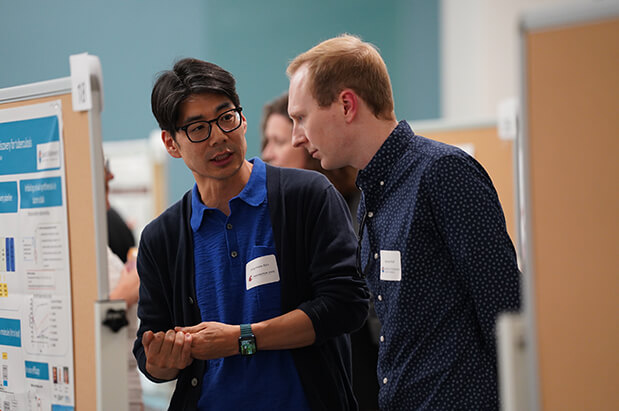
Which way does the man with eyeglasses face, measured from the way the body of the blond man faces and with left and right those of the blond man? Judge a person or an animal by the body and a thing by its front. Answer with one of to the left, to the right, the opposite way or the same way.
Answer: to the left

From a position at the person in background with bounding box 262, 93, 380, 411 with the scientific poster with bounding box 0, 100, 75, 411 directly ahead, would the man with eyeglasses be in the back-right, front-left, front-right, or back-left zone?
front-left

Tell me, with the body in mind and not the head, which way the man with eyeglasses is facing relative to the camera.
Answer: toward the camera

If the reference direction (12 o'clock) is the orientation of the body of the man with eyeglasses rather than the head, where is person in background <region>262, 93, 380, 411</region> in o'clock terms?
The person in background is roughly at 7 o'clock from the man with eyeglasses.

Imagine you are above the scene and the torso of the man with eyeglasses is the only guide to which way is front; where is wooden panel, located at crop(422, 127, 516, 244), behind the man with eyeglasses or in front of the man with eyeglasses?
behind

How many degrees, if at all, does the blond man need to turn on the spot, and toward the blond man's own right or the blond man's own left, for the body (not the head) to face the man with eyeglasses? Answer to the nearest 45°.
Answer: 0° — they already face them

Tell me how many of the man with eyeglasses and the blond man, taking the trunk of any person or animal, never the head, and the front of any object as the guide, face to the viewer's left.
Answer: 1

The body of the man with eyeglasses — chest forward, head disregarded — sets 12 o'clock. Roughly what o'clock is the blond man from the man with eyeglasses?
The blond man is roughly at 10 o'clock from the man with eyeglasses.

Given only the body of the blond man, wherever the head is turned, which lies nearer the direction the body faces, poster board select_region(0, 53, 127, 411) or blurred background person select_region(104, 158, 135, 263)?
the poster board

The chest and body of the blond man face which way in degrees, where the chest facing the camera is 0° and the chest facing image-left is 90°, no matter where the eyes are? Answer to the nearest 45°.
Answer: approximately 90°

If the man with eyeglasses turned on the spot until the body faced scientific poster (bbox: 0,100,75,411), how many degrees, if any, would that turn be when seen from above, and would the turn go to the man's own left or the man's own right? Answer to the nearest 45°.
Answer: approximately 90° to the man's own right

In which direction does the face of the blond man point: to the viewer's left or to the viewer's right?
to the viewer's left

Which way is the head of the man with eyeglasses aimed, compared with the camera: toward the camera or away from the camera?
toward the camera
